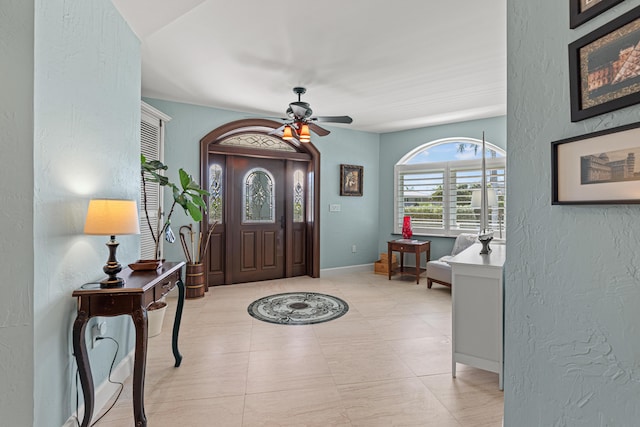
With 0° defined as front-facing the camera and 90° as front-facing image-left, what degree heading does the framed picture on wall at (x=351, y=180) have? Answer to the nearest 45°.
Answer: approximately 0°

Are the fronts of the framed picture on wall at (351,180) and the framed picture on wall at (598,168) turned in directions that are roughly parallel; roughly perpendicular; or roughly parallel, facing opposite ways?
roughly perpendicular

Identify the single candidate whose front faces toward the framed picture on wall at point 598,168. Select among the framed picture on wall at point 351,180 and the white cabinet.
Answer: the framed picture on wall at point 351,180

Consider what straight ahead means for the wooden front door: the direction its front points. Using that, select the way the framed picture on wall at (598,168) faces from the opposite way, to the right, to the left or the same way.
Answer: to the right

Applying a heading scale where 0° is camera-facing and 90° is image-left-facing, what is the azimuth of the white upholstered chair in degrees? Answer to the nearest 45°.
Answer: approximately 45°

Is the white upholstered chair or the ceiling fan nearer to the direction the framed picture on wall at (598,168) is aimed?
the ceiling fan

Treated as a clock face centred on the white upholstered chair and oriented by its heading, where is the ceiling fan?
The ceiling fan is roughly at 12 o'clock from the white upholstered chair.
